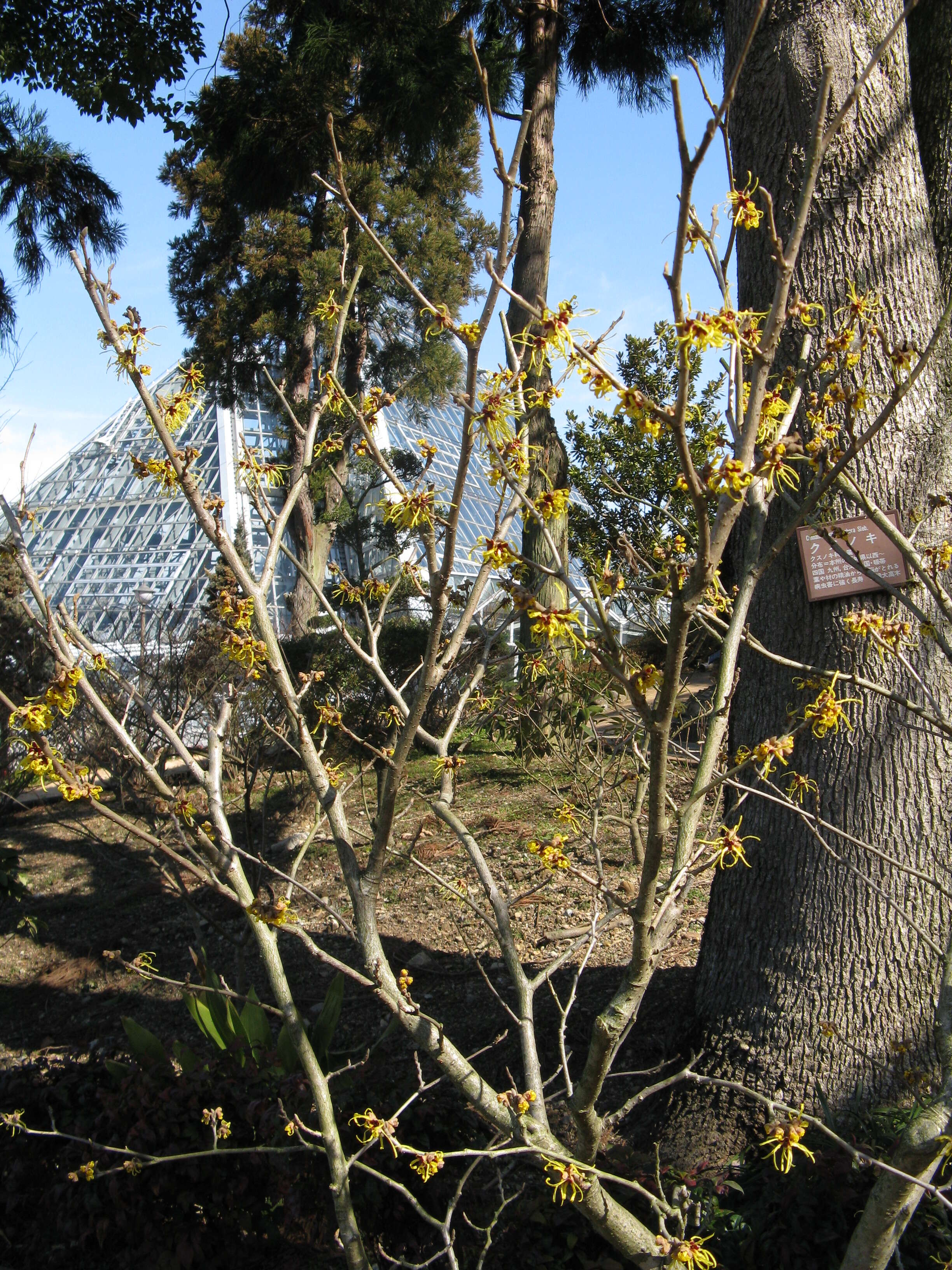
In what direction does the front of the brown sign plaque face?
toward the camera

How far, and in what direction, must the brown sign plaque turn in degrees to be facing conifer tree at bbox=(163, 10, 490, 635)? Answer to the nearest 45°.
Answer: approximately 135° to its right
